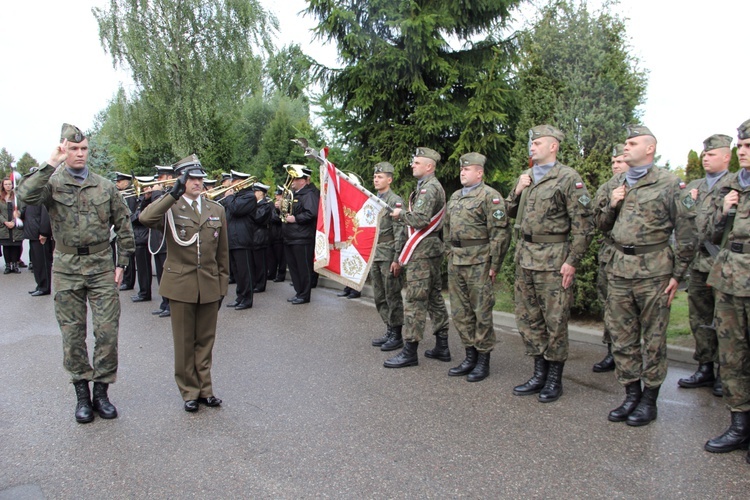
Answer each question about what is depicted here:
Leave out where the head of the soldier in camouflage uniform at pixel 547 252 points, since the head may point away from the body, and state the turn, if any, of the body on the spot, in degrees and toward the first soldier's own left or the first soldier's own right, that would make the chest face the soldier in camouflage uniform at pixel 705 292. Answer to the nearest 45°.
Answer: approximately 180°

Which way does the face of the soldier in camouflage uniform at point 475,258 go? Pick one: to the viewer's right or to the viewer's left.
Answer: to the viewer's left

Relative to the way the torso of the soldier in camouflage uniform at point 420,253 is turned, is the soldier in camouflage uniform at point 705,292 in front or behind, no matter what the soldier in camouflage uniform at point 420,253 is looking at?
behind

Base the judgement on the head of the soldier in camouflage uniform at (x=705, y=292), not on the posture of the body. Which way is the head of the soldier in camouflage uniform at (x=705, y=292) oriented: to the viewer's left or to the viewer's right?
to the viewer's left

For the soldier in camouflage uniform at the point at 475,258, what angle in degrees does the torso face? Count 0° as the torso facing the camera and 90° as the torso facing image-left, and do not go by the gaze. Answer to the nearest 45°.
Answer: approximately 45°

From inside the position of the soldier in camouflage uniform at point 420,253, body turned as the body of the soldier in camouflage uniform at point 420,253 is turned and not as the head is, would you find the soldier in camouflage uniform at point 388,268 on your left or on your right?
on your right

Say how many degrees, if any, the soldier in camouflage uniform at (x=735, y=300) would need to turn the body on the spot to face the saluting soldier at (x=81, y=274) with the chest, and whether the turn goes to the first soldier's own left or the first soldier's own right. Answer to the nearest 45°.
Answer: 0° — they already face them

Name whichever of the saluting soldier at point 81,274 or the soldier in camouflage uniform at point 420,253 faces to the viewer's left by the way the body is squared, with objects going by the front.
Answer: the soldier in camouflage uniform
